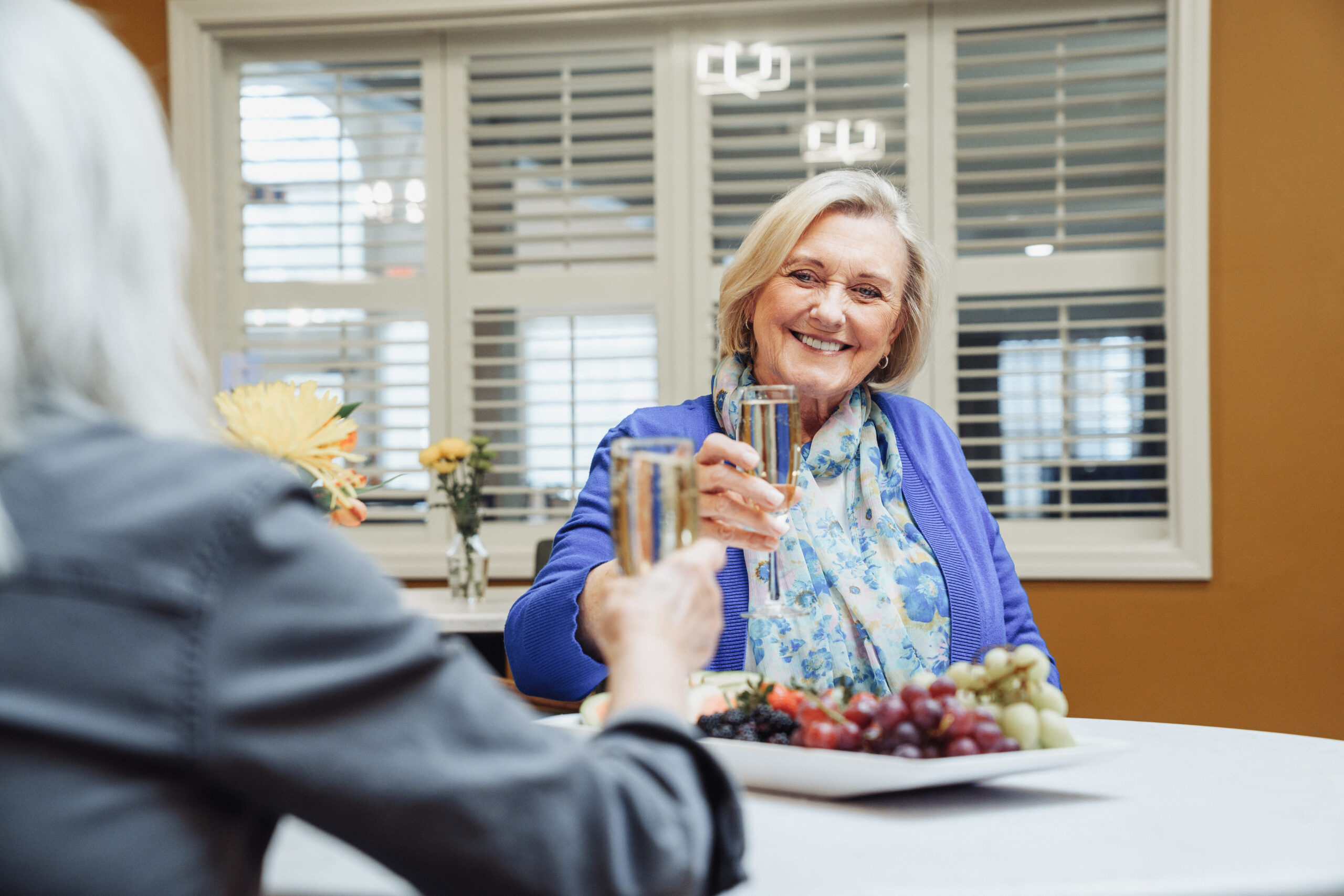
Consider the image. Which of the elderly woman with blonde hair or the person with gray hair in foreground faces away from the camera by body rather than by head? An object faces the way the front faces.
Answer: the person with gray hair in foreground

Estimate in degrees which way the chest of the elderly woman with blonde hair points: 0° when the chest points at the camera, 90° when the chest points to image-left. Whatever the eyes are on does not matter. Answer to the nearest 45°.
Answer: approximately 0°

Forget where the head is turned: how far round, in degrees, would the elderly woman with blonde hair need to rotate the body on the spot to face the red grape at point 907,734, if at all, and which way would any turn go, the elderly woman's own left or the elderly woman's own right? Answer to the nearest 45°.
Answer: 0° — they already face it

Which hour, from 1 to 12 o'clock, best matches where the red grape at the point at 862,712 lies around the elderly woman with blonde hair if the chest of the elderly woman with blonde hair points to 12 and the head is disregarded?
The red grape is roughly at 12 o'clock from the elderly woman with blonde hair.

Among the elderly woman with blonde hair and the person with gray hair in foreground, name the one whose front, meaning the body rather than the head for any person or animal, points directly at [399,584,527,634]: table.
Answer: the person with gray hair in foreground

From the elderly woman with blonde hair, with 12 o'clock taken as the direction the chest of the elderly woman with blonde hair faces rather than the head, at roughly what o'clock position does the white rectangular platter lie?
The white rectangular platter is roughly at 12 o'clock from the elderly woman with blonde hair.

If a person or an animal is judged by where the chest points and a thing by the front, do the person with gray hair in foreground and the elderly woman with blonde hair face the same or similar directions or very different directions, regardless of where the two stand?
very different directions

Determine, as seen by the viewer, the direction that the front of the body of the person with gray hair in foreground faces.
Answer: away from the camera

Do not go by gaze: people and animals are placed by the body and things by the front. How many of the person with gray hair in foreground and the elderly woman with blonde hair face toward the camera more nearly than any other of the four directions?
1

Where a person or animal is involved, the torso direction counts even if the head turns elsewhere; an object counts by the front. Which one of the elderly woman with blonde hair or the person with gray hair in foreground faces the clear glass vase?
the person with gray hair in foreground
